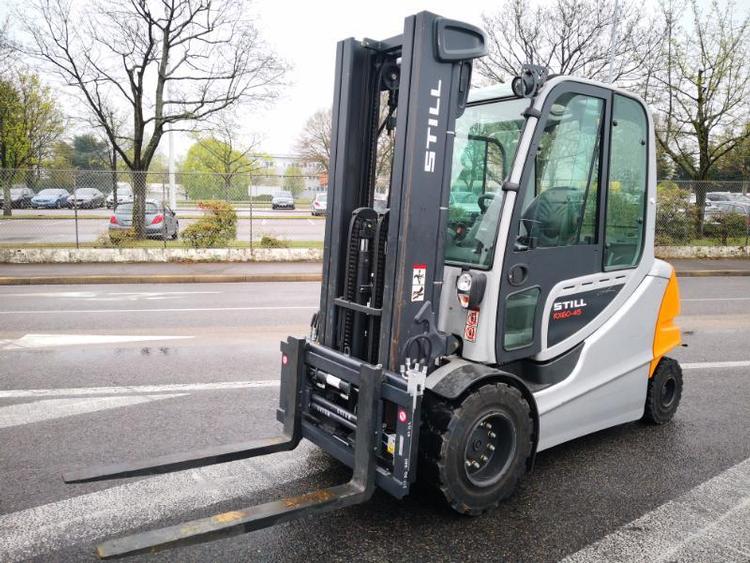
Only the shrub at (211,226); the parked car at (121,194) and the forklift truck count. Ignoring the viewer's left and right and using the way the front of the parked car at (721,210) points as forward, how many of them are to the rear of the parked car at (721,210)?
0

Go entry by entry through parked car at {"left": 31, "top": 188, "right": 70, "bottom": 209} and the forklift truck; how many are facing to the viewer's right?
0

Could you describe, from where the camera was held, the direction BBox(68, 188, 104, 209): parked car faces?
facing the viewer and to the left of the viewer

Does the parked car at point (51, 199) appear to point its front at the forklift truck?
no

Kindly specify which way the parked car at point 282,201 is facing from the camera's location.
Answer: facing the viewer

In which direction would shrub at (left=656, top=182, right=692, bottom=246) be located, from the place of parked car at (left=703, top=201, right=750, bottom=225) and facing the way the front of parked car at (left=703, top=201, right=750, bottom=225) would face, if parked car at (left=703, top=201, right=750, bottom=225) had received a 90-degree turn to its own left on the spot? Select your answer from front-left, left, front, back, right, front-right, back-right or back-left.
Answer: right

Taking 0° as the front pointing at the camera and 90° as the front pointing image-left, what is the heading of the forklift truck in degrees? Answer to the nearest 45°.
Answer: approximately 45°

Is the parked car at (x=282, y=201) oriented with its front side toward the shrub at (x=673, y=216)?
no

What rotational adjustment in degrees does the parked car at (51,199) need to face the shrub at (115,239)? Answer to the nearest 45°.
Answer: approximately 90° to its left

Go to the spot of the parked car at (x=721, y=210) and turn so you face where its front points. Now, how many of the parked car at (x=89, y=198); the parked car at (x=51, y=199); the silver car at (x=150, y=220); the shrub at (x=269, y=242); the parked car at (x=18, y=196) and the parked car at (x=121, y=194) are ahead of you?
6
